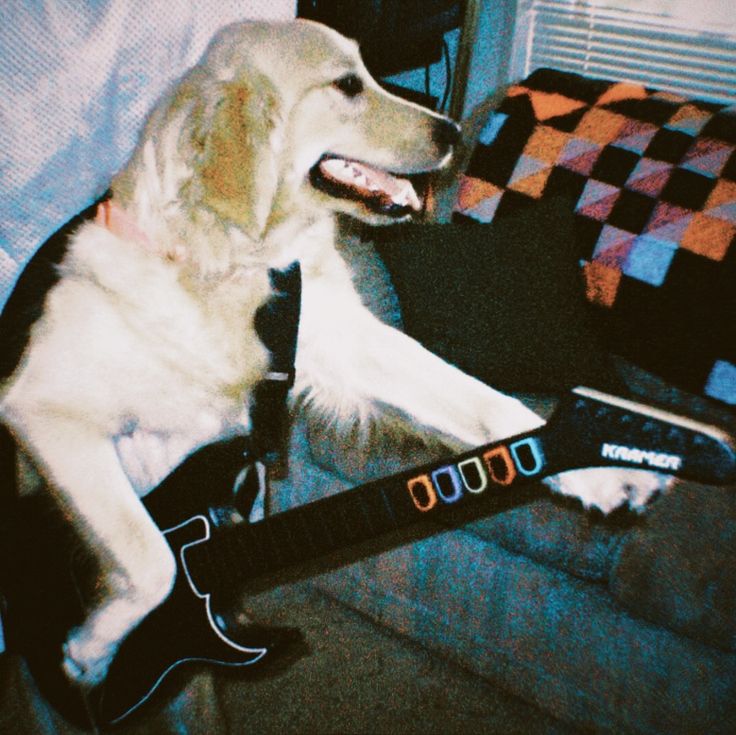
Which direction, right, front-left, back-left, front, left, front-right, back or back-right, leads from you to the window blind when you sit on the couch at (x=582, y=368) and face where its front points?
back-right

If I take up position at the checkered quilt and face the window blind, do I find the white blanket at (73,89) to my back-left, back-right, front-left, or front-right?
back-left

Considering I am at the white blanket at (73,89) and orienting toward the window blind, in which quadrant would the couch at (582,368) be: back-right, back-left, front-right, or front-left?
front-right

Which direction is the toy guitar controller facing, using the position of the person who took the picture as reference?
facing the viewer

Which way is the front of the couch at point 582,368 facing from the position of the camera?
facing the viewer and to the left of the viewer
